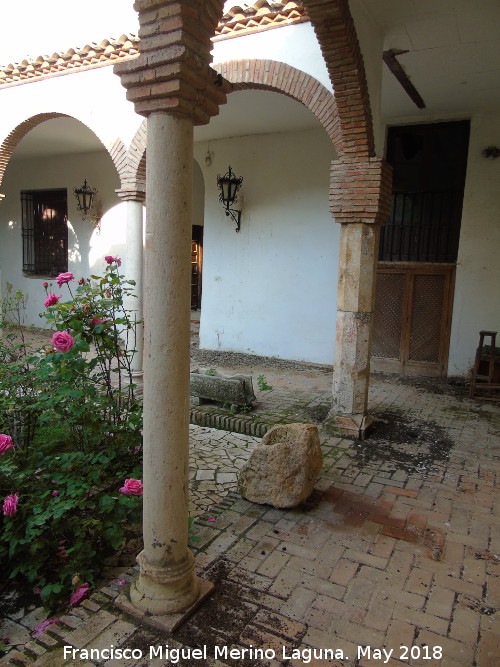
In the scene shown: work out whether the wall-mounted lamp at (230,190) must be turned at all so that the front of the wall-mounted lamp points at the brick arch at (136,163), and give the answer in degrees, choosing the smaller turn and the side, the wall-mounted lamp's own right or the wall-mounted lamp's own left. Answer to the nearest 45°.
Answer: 0° — it already faces it

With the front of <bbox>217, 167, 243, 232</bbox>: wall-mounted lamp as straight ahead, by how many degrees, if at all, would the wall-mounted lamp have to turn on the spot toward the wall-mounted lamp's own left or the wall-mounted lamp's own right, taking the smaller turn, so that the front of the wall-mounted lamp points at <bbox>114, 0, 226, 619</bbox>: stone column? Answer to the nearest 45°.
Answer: approximately 45° to the wall-mounted lamp's own left

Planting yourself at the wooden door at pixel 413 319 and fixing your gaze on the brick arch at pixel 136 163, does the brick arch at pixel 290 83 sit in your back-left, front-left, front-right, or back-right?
front-left

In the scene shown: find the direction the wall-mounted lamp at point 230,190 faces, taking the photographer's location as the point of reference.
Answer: facing the viewer and to the left of the viewer

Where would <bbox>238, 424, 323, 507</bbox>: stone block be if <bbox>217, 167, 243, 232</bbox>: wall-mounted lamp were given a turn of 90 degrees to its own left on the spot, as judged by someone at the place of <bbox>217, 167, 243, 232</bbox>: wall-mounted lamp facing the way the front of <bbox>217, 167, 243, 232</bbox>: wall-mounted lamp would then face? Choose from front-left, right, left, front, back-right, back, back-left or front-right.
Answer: front-right

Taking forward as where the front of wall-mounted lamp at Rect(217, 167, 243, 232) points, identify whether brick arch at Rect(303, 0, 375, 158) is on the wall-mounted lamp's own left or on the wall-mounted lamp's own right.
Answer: on the wall-mounted lamp's own left

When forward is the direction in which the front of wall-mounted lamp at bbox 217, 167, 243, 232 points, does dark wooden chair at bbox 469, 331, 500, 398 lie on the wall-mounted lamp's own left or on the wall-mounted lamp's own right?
on the wall-mounted lamp's own left

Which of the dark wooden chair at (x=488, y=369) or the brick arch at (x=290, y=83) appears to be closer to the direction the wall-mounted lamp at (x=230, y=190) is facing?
the brick arch

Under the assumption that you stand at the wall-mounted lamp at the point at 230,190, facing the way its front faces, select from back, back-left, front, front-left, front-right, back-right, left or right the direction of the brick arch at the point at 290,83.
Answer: front-left

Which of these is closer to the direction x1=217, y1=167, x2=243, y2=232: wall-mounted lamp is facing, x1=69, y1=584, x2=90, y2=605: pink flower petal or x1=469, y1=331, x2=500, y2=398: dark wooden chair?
the pink flower petal

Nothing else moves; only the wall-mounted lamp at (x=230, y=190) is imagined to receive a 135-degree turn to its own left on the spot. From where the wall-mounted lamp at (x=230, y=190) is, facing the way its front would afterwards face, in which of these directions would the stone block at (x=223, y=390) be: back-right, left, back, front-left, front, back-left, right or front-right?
right

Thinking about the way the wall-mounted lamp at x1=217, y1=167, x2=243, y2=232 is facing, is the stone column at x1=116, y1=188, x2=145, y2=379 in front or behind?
in front

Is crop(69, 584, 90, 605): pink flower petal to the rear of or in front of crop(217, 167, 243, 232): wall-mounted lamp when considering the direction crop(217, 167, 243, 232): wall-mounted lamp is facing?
in front
